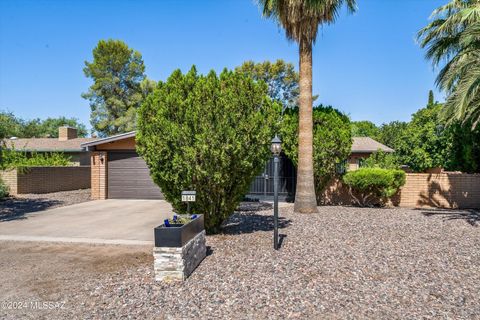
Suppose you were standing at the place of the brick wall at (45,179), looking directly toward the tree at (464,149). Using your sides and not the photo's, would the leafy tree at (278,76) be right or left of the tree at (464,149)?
left

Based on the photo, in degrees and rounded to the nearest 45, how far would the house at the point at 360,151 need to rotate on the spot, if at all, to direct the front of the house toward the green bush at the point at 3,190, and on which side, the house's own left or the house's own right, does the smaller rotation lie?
approximately 45° to the house's own right

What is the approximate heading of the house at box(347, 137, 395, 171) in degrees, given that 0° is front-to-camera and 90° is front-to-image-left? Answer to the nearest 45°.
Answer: approximately 0°

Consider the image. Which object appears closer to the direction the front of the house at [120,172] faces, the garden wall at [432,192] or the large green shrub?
the large green shrub

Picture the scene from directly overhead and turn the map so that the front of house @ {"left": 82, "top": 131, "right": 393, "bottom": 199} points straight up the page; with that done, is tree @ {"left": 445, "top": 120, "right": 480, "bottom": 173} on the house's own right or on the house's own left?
on the house's own left

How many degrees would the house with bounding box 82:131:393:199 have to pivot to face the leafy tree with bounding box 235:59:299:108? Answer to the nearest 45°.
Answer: approximately 135° to its left

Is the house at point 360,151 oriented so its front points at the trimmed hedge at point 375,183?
yes

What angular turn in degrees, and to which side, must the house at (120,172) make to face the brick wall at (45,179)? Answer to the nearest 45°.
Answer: approximately 90° to its right

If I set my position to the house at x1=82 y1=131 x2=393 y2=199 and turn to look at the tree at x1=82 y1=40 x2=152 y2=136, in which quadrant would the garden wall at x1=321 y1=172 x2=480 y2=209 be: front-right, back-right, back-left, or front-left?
back-right
